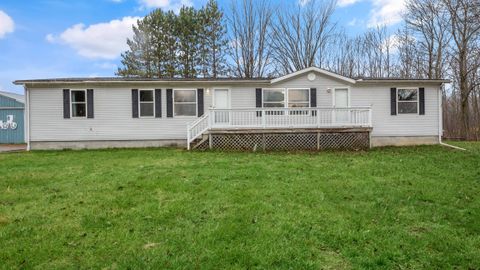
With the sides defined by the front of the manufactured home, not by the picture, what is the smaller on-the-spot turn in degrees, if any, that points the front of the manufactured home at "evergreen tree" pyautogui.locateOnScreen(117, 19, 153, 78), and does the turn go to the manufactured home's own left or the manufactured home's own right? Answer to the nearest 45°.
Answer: approximately 135° to the manufactured home's own right

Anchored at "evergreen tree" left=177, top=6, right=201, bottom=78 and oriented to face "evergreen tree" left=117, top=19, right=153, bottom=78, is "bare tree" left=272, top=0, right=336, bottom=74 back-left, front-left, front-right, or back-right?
back-right

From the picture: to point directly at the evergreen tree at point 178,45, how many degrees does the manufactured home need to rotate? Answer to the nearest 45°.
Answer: approximately 180°

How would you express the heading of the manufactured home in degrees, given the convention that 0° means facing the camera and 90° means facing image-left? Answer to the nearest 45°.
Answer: approximately 0°

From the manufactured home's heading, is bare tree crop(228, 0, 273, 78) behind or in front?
behind

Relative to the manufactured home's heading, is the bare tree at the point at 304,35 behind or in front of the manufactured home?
behind
